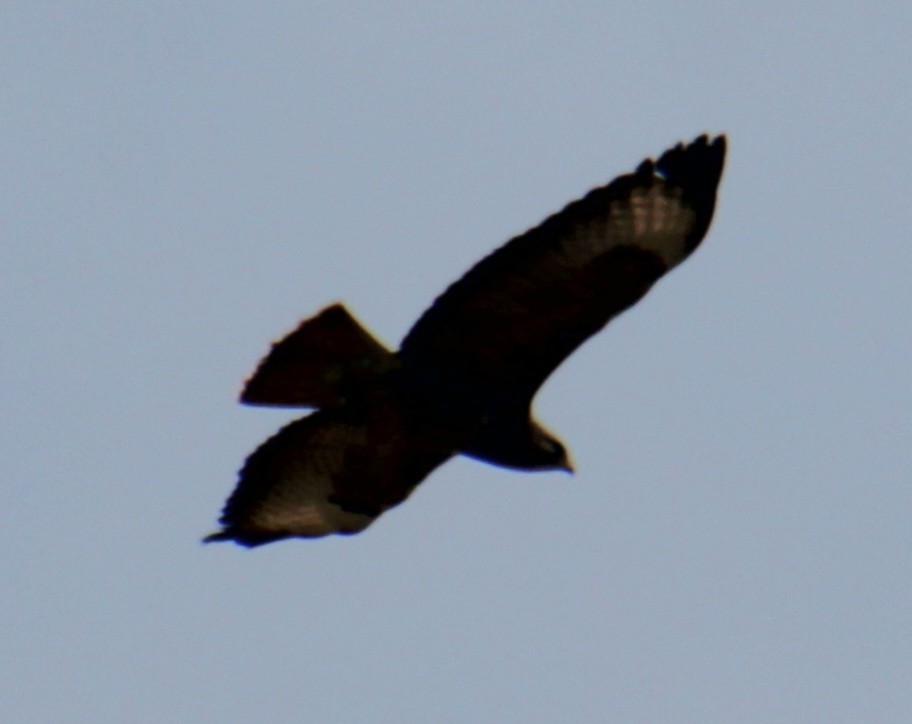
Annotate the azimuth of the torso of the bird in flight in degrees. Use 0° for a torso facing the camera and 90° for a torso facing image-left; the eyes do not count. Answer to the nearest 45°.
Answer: approximately 270°
